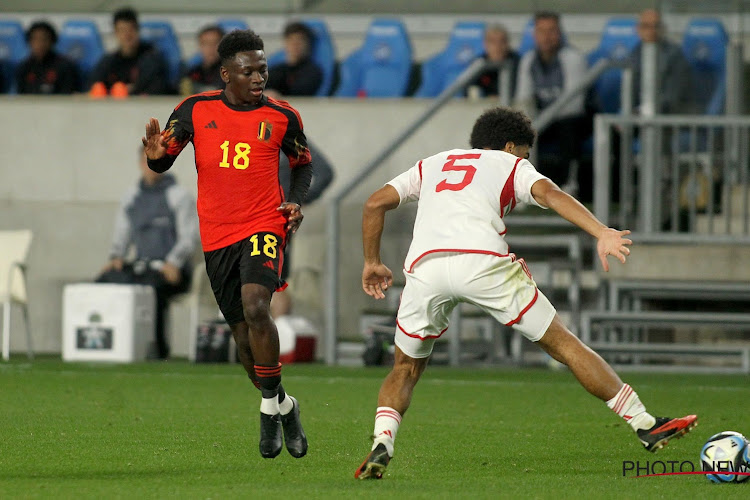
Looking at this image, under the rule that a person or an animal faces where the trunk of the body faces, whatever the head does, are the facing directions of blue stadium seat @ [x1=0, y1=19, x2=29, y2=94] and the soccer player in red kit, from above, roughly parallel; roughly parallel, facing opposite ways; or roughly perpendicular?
roughly parallel

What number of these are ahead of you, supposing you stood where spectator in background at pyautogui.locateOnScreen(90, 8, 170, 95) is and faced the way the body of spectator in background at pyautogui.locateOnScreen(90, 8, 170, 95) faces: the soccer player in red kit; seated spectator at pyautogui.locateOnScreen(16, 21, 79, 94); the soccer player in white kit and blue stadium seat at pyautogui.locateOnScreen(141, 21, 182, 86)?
2

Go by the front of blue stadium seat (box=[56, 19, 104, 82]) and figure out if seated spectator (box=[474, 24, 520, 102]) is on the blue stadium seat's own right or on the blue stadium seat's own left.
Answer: on the blue stadium seat's own left

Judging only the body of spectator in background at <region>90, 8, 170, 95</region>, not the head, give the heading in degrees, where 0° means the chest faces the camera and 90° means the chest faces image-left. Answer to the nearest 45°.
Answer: approximately 0°

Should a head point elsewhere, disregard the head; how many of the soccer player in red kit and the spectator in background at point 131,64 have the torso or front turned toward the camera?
2

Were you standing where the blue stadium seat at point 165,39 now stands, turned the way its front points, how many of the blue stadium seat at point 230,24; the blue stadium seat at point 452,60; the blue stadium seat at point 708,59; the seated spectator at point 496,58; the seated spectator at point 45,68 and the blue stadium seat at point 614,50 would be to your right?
1

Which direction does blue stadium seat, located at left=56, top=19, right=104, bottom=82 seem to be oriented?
toward the camera

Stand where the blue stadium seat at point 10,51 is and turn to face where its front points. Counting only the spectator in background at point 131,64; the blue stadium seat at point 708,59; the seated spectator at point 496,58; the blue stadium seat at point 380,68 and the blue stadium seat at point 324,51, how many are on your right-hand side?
0

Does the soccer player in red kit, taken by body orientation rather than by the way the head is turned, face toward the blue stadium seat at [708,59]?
no

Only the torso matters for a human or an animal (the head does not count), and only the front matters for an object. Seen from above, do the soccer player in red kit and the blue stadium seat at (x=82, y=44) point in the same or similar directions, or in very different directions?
same or similar directions

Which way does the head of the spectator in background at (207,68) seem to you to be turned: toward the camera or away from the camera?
toward the camera

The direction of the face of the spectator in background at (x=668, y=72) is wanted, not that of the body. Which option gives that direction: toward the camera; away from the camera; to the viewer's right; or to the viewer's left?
toward the camera

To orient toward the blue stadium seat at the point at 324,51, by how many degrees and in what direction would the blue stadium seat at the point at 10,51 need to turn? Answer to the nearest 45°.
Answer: approximately 45° to its left

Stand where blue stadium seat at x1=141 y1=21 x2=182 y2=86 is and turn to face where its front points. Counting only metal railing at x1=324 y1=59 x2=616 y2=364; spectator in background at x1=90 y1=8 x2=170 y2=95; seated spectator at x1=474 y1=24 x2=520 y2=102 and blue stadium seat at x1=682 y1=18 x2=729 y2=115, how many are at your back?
0
